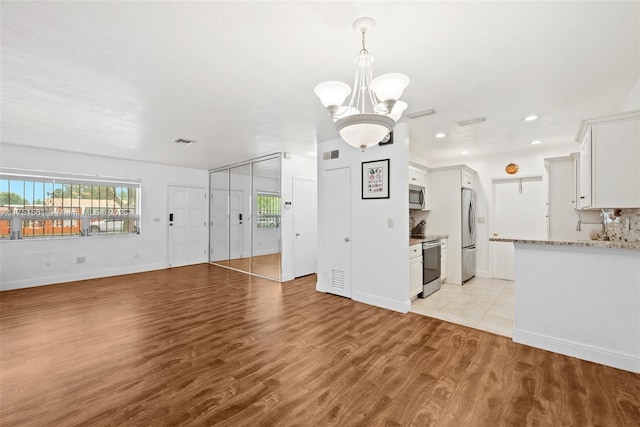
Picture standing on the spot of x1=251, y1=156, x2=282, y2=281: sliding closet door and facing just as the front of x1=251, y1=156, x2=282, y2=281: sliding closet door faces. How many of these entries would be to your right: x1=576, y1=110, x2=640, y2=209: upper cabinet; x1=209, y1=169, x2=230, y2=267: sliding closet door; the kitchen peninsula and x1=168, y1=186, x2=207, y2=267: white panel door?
2

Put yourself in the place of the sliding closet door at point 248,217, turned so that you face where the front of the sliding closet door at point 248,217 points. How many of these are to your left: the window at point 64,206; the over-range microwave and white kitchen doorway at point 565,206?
2

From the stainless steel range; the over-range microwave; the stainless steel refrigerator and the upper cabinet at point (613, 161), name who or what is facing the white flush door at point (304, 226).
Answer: the upper cabinet

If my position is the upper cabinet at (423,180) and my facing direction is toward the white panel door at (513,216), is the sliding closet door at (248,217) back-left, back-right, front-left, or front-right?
back-left

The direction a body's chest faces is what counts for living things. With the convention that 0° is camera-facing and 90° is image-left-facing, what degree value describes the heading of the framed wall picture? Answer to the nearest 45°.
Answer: approximately 45°

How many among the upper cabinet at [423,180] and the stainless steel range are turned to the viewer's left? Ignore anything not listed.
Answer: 0

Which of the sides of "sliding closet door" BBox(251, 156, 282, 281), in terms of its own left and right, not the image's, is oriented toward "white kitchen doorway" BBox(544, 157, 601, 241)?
left

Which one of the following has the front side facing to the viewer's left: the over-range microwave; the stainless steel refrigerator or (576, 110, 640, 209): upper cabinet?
the upper cabinet

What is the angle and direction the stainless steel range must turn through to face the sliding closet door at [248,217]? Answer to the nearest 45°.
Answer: approximately 135° to its right

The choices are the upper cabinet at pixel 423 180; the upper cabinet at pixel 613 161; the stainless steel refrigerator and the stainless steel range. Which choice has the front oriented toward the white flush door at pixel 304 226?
the upper cabinet at pixel 613 161

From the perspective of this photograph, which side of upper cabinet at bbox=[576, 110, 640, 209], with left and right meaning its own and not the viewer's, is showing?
left

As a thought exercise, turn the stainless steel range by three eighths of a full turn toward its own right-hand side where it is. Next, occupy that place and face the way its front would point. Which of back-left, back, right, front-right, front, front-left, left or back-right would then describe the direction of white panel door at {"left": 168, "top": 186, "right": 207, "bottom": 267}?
front

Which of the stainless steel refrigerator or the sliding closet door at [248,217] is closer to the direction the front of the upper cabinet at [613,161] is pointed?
the sliding closet door

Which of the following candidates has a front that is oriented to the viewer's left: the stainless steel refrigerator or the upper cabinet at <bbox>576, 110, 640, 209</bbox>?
the upper cabinet
